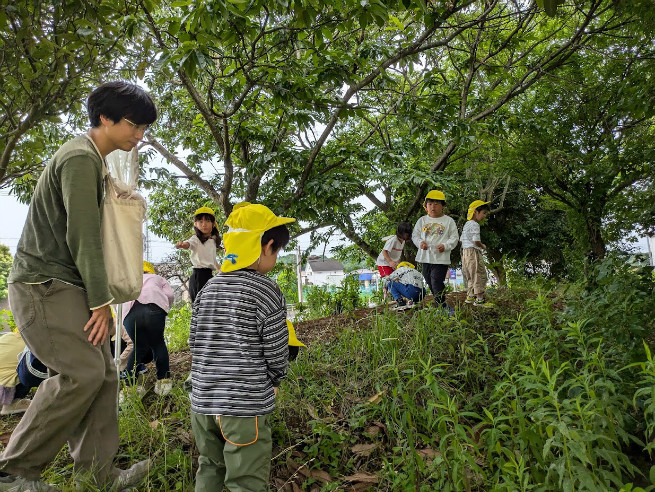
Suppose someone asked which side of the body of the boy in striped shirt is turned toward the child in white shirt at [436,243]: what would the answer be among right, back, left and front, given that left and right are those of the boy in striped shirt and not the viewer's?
front

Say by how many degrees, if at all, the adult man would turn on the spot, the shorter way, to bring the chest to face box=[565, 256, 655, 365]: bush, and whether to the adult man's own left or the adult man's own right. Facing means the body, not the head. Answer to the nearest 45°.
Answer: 0° — they already face it

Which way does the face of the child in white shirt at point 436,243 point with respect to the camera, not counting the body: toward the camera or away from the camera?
toward the camera

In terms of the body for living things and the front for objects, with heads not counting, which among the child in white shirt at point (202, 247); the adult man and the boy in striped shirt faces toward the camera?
the child in white shirt

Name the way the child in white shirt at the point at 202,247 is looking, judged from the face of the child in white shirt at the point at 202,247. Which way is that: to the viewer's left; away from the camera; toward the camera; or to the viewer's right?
toward the camera

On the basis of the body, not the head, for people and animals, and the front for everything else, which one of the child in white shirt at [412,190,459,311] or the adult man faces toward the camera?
the child in white shirt

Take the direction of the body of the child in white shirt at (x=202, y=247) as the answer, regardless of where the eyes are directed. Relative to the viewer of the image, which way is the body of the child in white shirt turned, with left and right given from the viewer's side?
facing the viewer

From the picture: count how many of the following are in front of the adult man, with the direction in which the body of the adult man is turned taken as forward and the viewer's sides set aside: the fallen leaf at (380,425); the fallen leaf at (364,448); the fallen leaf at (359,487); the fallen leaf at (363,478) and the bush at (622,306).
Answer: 5

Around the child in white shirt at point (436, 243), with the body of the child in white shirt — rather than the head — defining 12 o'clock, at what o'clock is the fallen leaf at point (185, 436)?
The fallen leaf is roughly at 1 o'clock from the child in white shirt.

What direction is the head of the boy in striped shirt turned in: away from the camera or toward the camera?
away from the camera

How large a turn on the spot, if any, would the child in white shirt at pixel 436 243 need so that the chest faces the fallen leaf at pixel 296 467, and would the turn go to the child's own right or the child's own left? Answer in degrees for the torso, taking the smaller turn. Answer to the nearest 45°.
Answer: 0° — they already face it

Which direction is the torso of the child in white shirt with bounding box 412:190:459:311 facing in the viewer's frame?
toward the camera

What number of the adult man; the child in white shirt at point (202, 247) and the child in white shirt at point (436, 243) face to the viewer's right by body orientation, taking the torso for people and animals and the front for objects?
1

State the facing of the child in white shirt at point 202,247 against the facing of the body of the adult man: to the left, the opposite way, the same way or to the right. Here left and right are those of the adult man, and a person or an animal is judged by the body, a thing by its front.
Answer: to the right

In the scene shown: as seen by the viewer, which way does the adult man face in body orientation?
to the viewer's right

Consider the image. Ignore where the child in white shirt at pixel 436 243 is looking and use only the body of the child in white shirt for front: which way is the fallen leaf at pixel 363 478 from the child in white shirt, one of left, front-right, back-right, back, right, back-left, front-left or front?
front

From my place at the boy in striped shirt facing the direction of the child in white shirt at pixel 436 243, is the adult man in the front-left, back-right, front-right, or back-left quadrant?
back-left

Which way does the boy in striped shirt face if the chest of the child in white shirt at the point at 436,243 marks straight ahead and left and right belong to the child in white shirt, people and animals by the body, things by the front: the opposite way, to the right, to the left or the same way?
the opposite way

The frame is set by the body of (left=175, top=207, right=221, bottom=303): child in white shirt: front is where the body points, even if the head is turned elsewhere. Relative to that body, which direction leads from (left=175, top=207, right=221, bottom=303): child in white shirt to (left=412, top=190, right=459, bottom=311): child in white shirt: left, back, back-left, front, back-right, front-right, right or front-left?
left

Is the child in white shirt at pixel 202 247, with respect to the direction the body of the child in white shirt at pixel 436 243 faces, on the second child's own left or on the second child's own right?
on the second child's own right
